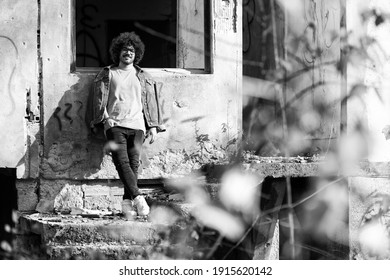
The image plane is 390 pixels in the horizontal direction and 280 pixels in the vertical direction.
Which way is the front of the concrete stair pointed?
toward the camera

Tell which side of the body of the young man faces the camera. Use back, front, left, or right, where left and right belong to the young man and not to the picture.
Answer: front
